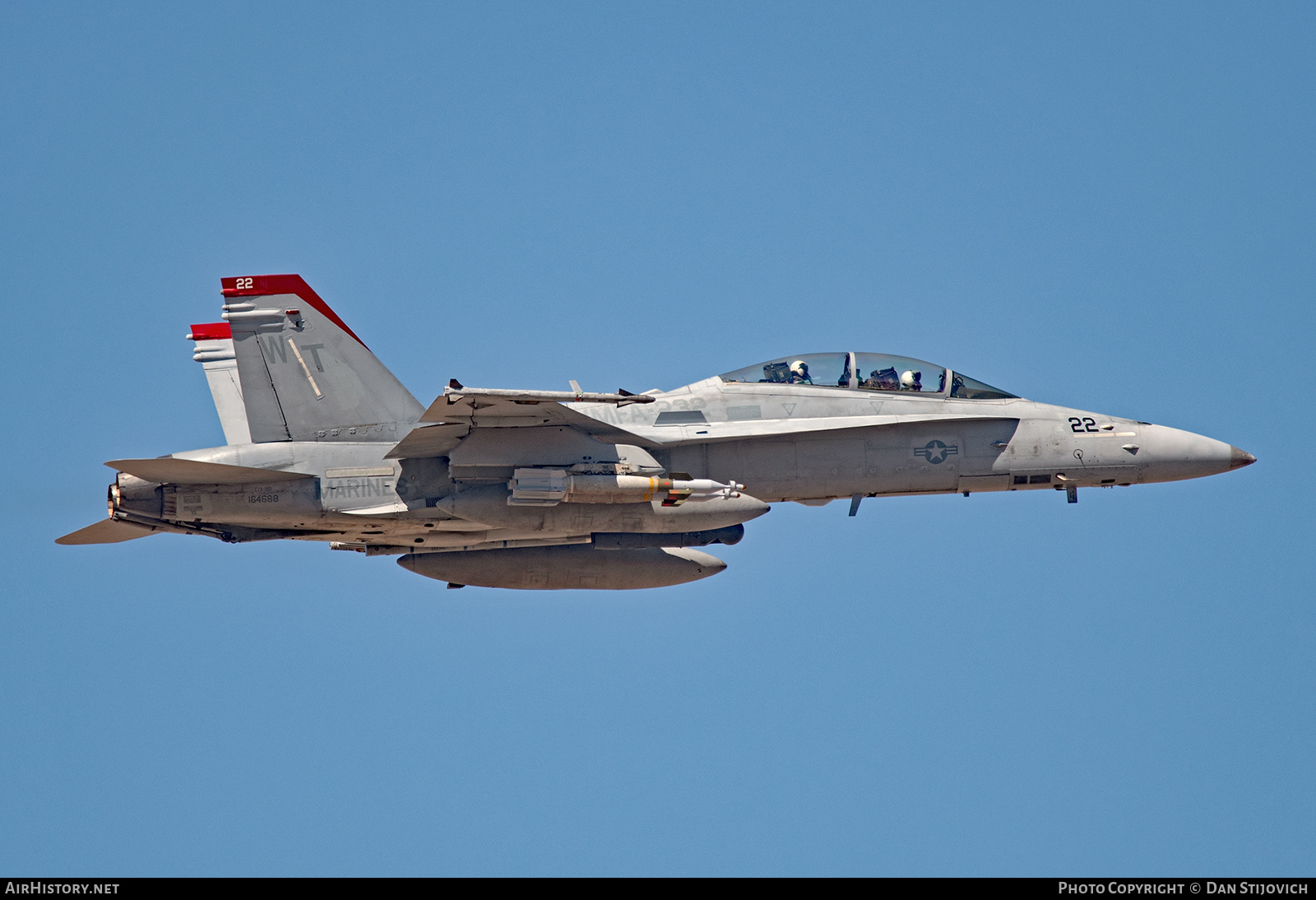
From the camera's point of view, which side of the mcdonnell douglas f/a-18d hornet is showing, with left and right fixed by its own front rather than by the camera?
right
